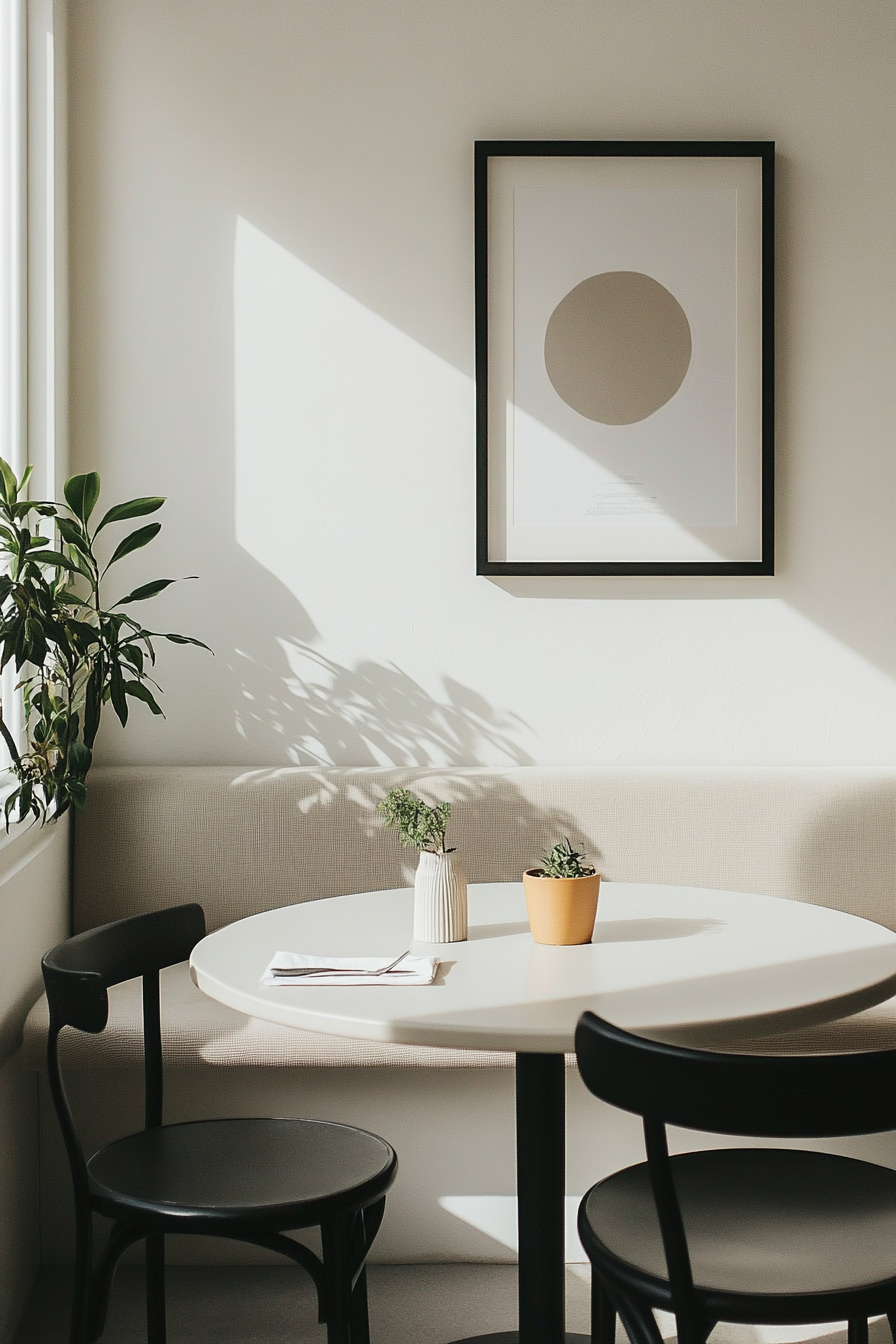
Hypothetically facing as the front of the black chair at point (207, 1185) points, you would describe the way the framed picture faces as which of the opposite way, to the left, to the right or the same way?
to the right

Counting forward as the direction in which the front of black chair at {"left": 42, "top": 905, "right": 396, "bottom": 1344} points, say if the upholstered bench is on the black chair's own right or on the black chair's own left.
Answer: on the black chair's own left

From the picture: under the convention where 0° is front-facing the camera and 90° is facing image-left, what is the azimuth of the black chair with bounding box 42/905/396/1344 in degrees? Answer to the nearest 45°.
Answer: approximately 270°

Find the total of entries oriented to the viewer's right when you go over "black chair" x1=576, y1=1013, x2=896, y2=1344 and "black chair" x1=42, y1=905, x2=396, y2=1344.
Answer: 1

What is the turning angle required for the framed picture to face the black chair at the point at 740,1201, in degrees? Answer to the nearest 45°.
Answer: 0° — it already faces it
